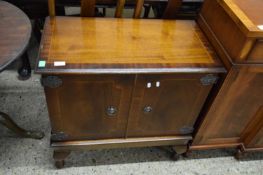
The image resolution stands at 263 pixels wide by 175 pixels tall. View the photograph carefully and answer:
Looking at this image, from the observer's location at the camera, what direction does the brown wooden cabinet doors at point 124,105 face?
facing the viewer

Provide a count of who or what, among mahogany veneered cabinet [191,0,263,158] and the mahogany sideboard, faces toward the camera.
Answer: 2

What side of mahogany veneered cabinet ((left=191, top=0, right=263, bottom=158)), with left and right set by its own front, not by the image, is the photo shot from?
front

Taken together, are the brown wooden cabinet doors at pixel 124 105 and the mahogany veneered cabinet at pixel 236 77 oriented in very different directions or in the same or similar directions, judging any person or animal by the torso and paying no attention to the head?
same or similar directions

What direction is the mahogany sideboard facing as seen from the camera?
toward the camera

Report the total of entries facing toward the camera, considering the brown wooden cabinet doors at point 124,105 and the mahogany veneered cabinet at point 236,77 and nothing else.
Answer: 2
